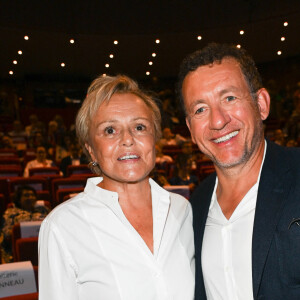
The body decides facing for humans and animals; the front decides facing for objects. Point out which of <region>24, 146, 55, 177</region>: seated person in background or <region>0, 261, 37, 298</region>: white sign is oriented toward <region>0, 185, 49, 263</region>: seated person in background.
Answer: <region>24, 146, 55, 177</region>: seated person in background

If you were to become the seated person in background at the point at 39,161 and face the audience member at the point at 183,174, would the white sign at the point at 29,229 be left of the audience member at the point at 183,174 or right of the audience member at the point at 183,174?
right

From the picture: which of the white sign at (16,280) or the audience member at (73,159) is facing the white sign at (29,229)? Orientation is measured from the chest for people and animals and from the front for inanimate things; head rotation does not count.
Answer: the audience member

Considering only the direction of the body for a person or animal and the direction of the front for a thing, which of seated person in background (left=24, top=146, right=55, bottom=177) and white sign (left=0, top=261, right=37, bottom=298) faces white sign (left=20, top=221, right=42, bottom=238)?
the seated person in background

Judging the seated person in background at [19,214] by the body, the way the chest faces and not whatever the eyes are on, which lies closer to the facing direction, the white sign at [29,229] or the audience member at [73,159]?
the white sign

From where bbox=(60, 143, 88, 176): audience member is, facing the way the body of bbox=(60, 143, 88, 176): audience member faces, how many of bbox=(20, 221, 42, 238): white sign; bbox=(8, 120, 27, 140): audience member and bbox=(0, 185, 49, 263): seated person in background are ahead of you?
2

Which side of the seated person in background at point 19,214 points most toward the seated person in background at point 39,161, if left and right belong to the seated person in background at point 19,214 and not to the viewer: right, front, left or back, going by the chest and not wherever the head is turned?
back

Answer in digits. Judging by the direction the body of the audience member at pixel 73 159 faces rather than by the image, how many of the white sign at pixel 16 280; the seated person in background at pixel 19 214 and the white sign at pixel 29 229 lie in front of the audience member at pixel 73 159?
3

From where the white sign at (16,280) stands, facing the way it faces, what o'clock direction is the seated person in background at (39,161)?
The seated person in background is roughly at 6 o'clock from the white sign.
